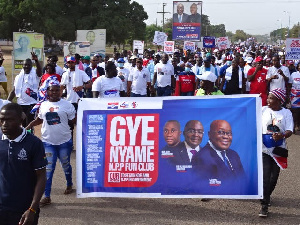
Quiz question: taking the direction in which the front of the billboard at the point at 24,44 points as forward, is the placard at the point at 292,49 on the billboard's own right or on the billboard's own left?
on the billboard's own left

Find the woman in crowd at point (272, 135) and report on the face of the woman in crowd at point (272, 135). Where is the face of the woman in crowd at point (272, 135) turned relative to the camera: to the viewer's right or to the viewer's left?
to the viewer's left

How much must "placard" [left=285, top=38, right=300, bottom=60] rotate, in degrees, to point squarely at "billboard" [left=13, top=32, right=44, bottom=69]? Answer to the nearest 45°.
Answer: approximately 90° to its right

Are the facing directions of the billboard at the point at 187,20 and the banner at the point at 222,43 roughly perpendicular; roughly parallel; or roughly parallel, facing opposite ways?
roughly parallel

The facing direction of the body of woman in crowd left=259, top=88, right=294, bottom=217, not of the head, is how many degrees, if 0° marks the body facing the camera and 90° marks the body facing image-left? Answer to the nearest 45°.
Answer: approximately 45°

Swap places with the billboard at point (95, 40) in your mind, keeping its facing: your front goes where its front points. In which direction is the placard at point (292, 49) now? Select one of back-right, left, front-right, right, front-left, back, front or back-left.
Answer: front-left

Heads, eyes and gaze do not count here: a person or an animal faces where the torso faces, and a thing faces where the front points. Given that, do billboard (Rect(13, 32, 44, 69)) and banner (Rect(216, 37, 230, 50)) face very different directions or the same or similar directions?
same or similar directions

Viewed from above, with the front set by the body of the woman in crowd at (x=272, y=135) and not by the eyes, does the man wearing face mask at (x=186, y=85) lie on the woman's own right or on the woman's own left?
on the woman's own right

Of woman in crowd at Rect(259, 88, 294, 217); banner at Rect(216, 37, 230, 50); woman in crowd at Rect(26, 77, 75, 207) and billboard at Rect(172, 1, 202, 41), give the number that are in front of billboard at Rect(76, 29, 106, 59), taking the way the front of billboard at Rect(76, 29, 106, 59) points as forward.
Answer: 2

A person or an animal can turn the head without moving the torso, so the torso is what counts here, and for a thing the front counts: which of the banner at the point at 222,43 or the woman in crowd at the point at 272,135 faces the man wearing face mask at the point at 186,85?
the banner

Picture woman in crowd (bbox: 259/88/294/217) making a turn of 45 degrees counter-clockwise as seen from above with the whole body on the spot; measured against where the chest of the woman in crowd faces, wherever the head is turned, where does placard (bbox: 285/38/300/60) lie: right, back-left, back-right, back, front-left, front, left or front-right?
back

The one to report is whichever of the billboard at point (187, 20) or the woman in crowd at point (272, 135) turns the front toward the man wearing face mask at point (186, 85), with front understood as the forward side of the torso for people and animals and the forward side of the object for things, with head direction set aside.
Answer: the billboard

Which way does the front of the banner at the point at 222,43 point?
toward the camera

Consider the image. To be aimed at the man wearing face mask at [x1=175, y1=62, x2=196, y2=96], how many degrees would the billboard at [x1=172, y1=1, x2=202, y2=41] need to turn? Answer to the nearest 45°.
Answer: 0° — it already faces them

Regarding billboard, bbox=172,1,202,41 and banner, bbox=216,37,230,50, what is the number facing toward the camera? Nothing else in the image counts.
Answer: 2

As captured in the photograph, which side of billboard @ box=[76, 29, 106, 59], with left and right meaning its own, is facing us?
front

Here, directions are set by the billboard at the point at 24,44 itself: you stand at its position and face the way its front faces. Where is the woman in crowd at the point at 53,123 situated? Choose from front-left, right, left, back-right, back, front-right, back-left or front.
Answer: front
